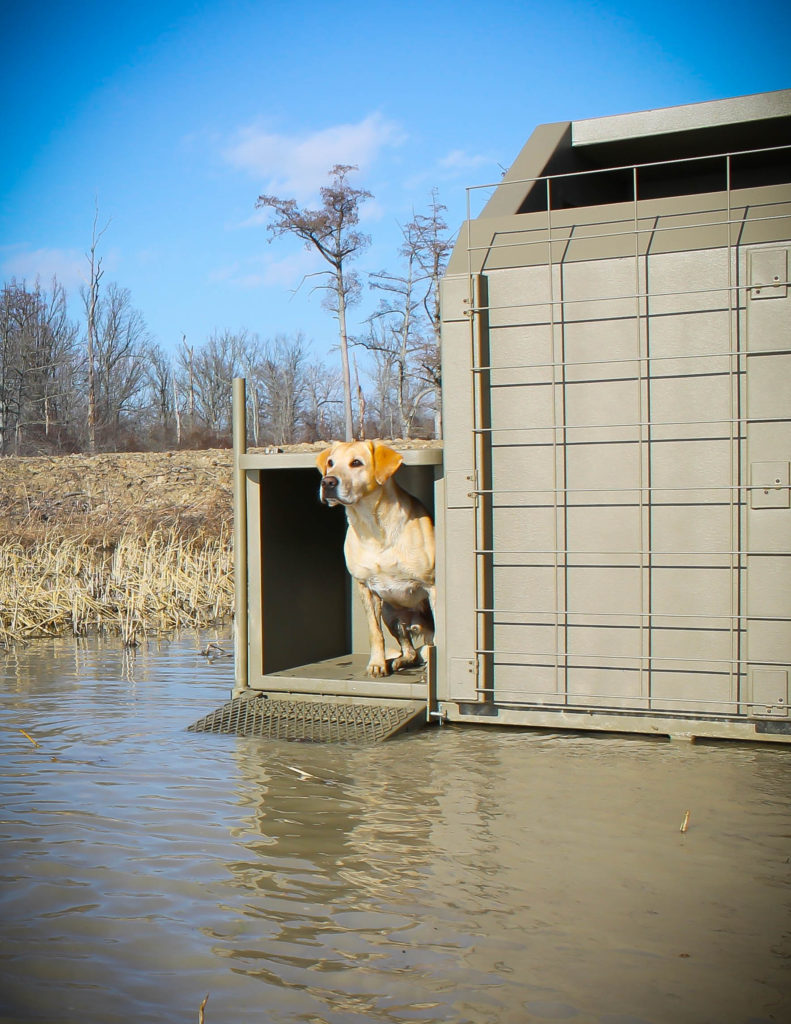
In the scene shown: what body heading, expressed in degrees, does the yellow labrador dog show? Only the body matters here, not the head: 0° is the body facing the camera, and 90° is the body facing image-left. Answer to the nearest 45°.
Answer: approximately 45°

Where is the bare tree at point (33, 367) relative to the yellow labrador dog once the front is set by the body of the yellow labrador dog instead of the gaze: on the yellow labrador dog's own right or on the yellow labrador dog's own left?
on the yellow labrador dog's own right
